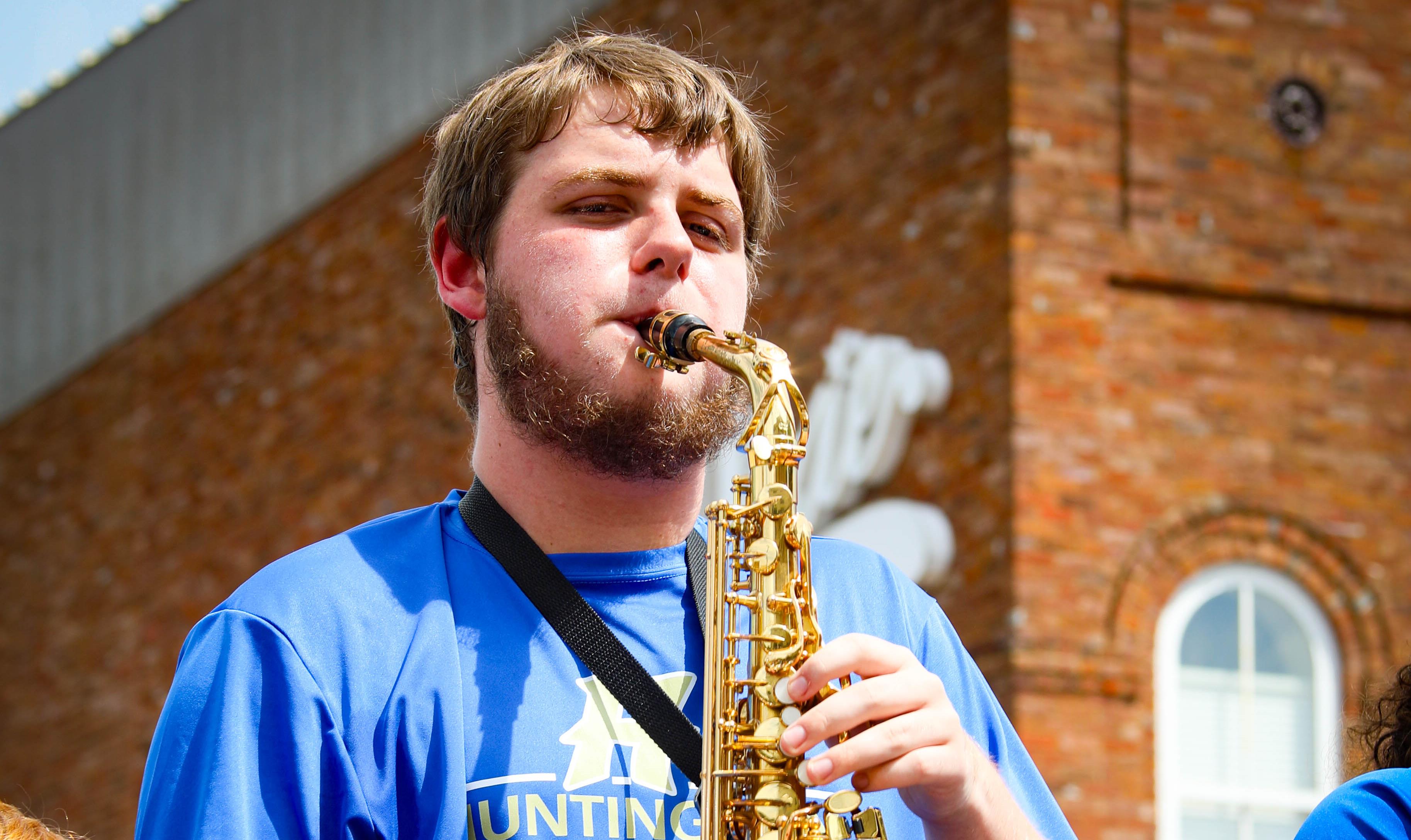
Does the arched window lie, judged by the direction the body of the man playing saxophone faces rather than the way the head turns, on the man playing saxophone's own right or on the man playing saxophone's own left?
on the man playing saxophone's own left

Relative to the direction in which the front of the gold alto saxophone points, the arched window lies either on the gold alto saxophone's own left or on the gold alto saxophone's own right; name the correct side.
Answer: on the gold alto saxophone's own left

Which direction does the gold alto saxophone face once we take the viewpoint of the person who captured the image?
facing the viewer and to the right of the viewer
